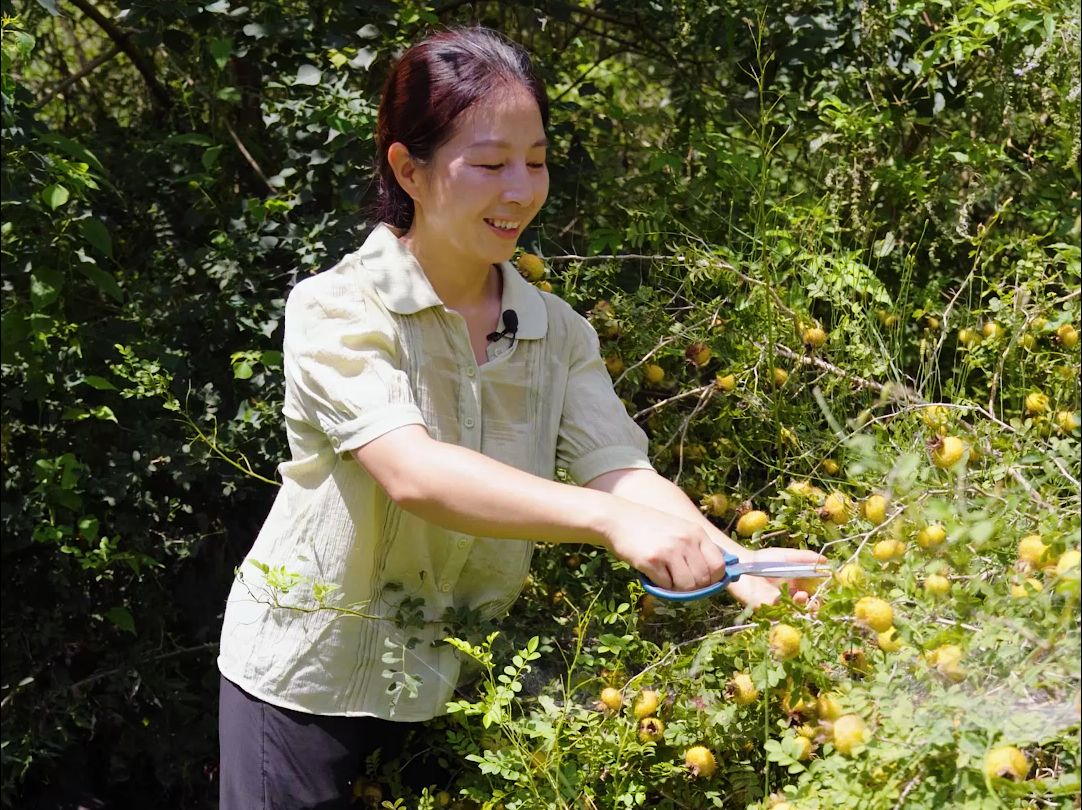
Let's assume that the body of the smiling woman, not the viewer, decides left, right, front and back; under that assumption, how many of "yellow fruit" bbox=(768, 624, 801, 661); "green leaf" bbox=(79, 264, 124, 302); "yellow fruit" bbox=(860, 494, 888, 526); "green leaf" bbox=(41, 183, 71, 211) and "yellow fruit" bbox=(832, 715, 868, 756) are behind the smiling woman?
2

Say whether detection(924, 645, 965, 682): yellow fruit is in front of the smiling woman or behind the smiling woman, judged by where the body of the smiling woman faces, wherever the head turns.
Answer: in front

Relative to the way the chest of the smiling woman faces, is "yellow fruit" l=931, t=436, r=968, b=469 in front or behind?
in front

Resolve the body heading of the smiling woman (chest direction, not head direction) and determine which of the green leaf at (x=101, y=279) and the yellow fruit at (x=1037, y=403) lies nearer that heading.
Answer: the yellow fruit

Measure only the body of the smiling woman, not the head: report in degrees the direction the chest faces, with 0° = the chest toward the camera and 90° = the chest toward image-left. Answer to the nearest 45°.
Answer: approximately 315°

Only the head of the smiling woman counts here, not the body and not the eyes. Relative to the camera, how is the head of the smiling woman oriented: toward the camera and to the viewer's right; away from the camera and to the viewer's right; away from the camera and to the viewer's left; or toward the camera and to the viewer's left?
toward the camera and to the viewer's right

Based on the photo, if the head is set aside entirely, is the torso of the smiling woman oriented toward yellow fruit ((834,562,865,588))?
yes

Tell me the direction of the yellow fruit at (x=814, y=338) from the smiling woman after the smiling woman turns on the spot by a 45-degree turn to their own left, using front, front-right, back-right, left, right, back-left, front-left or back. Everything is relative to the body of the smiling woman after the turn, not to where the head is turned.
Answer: front-left

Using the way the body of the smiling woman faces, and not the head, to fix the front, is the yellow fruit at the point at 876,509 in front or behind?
in front

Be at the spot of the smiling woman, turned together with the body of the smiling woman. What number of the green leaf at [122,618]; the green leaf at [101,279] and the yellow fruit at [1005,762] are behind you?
2

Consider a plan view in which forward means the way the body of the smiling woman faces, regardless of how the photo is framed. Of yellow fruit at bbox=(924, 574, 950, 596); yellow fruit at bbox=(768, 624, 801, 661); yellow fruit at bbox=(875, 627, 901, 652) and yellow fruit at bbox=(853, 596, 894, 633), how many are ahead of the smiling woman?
4

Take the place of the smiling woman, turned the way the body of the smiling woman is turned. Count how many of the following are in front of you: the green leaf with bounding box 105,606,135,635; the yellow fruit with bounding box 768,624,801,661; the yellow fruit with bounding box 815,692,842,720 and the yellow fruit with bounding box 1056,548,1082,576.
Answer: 3

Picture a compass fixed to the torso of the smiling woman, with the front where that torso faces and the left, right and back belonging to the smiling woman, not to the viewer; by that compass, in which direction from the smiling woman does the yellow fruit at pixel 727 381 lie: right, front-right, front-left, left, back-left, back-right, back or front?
left

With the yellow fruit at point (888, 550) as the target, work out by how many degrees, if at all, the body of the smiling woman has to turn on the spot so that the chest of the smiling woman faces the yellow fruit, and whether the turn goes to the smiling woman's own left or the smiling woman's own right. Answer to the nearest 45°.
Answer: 0° — they already face it
